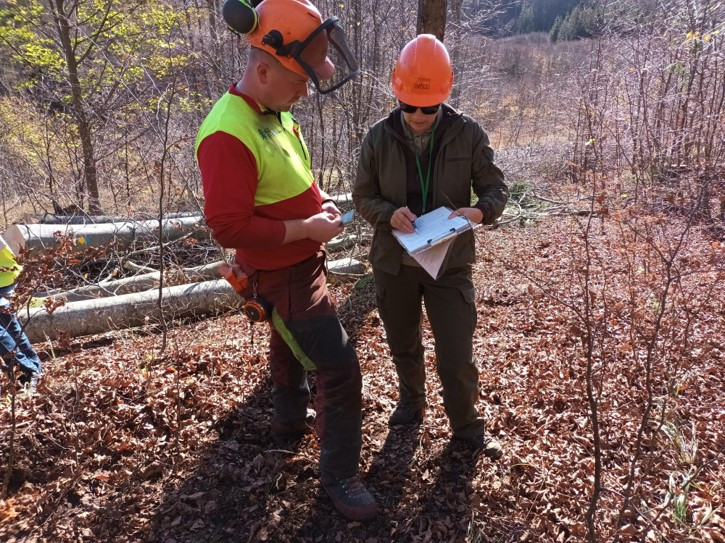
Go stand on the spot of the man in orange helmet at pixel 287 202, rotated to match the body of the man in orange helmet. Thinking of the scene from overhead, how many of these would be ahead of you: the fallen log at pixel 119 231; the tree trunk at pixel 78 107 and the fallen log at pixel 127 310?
0

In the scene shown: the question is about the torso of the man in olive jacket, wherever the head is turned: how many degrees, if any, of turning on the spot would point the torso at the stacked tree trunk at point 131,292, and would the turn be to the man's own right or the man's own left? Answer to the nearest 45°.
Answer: approximately 135° to the man's own right

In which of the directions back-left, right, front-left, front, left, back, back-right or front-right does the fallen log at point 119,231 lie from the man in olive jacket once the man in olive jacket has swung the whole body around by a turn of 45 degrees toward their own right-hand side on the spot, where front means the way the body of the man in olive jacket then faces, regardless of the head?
right

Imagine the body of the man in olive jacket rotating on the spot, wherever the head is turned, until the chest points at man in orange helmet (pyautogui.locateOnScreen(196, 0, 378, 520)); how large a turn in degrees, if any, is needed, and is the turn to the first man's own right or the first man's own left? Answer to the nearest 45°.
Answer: approximately 45° to the first man's own right

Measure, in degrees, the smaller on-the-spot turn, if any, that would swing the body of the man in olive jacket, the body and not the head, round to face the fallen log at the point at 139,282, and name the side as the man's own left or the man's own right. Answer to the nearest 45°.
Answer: approximately 135° to the man's own right

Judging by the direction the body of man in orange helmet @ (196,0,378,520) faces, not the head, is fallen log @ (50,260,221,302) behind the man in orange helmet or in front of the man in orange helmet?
behind

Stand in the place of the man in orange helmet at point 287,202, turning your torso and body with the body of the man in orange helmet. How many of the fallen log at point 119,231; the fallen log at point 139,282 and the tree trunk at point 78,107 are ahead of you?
0

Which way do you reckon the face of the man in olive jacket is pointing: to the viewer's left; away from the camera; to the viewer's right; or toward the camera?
toward the camera

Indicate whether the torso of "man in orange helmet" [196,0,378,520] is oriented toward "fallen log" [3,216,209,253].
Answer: no

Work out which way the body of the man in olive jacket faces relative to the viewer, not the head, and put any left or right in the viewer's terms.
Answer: facing the viewer

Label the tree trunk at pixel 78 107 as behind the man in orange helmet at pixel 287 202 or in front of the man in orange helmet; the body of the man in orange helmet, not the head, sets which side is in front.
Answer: behind

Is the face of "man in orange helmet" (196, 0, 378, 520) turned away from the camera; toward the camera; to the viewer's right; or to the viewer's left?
to the viewer's right

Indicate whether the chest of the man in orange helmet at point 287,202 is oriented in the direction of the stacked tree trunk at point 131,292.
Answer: no

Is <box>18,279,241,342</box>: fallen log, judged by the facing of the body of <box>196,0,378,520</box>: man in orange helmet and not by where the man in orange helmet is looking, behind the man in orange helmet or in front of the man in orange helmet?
behind

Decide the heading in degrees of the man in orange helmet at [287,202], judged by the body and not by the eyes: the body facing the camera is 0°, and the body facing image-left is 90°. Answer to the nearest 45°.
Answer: approximately 315°

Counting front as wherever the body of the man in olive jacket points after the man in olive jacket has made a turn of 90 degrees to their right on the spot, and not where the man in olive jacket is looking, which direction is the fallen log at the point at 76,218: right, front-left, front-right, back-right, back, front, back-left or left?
front-right
